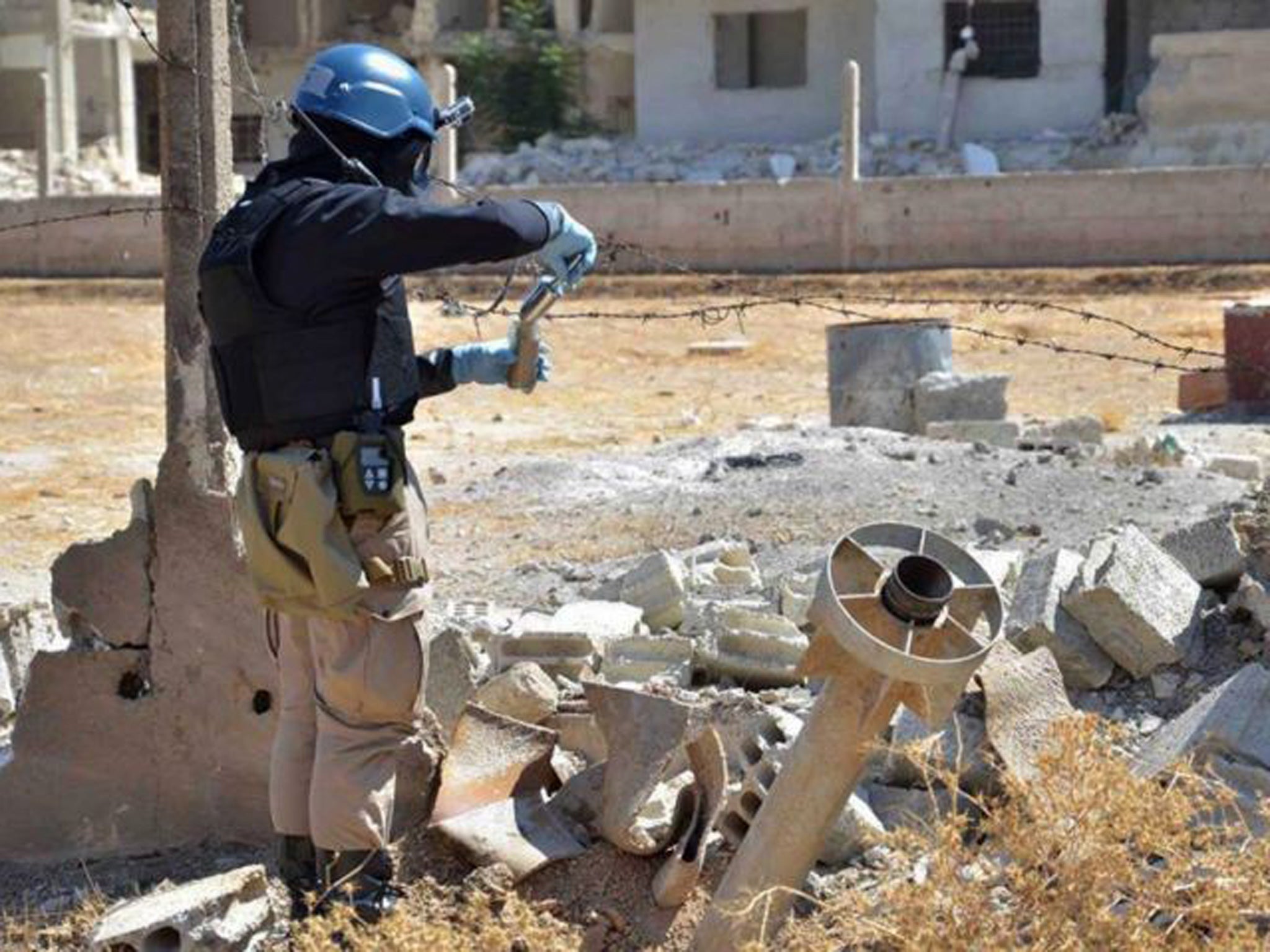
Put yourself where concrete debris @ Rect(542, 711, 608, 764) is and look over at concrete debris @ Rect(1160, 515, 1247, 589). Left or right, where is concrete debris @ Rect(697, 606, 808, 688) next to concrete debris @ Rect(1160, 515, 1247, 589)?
left

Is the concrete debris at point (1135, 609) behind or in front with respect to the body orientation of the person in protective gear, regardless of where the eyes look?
in front

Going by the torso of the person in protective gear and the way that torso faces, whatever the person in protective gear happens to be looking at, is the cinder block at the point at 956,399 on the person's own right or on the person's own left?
on the person's own left

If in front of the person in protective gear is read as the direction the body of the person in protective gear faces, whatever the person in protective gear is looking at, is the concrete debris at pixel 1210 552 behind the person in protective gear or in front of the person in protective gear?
in front

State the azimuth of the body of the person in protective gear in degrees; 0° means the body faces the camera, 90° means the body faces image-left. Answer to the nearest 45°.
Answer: approximately 270°
